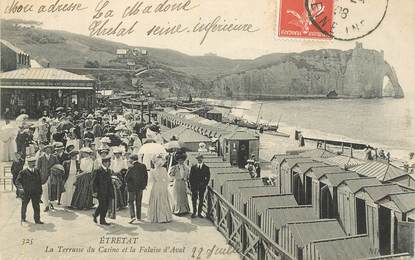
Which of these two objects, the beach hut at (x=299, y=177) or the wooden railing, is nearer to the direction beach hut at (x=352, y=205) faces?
the wooden railing

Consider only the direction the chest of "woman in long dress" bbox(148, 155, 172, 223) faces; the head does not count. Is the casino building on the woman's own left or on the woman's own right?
on the woman's own right

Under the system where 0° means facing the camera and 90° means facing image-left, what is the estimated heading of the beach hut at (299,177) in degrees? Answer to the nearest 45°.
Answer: approximately 45°

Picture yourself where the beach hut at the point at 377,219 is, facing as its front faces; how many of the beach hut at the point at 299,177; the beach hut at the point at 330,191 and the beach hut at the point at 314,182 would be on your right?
3

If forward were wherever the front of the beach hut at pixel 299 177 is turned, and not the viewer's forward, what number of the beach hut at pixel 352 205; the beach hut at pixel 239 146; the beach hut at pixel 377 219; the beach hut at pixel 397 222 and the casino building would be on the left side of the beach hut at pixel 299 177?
3

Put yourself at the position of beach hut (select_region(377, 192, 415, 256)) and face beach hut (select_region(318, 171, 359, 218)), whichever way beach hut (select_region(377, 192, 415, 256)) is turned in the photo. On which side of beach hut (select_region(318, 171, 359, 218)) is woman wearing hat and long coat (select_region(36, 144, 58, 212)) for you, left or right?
left

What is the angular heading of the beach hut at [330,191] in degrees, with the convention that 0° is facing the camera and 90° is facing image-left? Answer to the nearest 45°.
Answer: approximately 45°

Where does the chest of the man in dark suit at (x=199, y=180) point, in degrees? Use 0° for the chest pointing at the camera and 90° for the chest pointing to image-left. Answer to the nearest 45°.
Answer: approximately 0°

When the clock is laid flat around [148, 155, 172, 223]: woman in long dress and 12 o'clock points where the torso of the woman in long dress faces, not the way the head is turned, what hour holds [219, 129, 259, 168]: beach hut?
The beach hut is roughly at 8 o'clock from the woman in long dress.

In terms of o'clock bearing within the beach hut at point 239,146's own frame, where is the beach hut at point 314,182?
the beach hut at point 314,182 is roughly at 10 o'clock from the beach hut at point 239,146.
